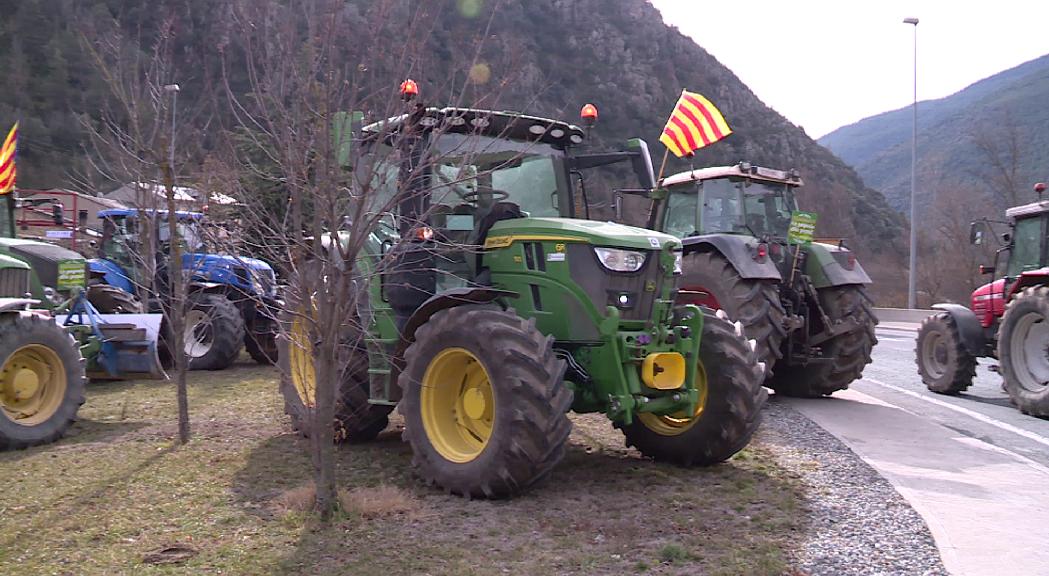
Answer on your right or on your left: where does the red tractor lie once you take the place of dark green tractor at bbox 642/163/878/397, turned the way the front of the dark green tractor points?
on your right

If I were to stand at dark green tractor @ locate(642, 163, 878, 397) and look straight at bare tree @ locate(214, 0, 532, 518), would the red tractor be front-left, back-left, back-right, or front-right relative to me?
back-left

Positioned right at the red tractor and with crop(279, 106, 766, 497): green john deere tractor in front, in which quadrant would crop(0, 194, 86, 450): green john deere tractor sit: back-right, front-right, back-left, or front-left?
front-right

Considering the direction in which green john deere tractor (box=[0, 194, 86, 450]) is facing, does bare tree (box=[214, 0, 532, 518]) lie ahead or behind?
ahead

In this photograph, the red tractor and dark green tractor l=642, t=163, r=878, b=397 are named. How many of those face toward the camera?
0

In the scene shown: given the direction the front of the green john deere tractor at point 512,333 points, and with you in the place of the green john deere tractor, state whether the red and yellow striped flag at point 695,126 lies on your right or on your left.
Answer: on your left

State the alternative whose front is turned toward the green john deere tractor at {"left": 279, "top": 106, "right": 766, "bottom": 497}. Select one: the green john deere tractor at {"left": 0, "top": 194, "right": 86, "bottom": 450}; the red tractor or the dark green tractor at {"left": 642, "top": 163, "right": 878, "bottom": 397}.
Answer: the green john deere tractor at {"left": 0, "top": 194, "right": 86, "bottom": 450}

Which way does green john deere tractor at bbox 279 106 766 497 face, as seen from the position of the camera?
facing the viewer and to the right of the viewer

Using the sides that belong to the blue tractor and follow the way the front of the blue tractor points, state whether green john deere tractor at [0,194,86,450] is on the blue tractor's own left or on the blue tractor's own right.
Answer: on the blue tractor's own right

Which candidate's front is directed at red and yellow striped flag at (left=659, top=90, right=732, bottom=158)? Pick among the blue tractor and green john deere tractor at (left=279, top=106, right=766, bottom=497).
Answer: the blue tractor

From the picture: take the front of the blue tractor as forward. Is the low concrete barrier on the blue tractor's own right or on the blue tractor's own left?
on the blue tractor's own left

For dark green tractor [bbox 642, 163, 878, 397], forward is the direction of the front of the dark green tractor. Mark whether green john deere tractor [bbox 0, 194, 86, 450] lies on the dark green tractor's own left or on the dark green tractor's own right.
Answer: on the dark green tractor's own left
